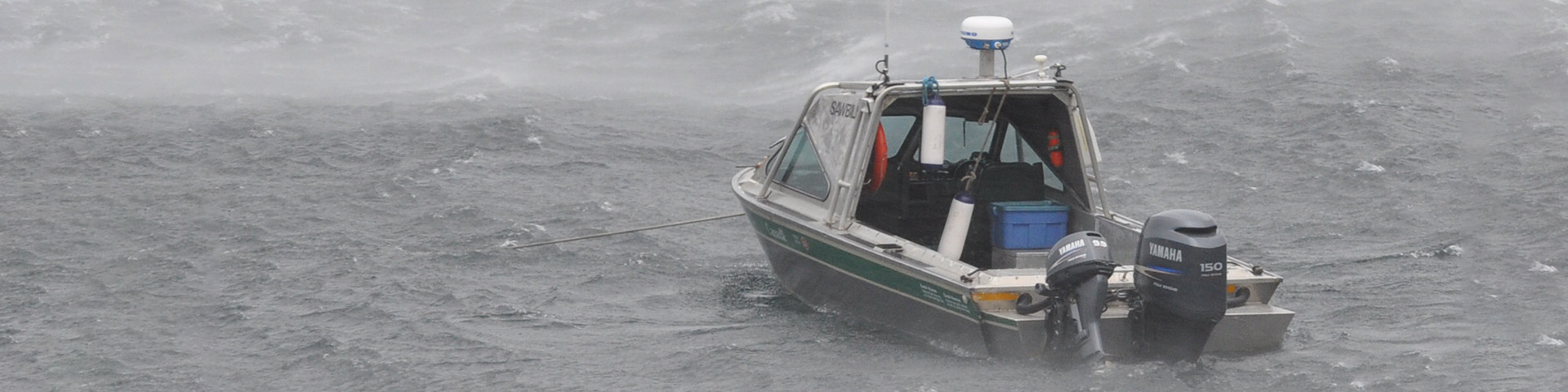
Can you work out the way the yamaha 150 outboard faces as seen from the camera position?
facing away from the viewer and to the left of the viewer

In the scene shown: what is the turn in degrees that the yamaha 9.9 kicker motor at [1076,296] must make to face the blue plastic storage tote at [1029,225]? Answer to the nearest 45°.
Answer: approximately 45° to its right

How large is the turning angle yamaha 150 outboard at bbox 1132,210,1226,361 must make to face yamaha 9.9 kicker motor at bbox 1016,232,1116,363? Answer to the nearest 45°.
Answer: approximately 45° to its left

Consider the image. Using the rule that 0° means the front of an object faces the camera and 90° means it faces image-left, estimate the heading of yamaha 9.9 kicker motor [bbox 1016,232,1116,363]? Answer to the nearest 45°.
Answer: approximately 135°

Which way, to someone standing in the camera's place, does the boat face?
facing away from the viewer and to the left of the viewer

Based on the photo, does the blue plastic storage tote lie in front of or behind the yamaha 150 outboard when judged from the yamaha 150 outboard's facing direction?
in front
